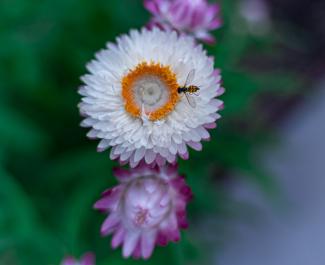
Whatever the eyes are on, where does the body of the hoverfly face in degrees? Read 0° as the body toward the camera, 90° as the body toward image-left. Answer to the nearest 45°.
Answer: approximately 90°
